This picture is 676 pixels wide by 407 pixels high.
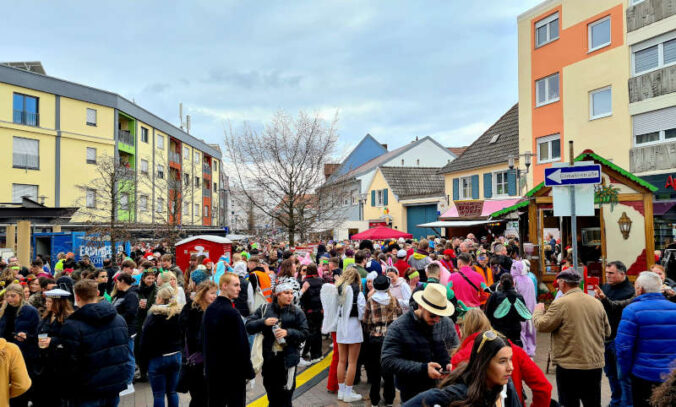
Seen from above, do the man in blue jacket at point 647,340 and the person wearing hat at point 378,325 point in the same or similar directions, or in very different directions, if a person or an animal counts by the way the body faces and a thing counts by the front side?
same or similar directions

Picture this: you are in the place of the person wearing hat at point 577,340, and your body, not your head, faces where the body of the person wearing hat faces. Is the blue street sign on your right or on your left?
on your right

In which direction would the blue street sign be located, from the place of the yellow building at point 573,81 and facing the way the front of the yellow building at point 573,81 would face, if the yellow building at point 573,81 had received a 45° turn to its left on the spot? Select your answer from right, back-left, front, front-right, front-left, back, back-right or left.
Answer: front

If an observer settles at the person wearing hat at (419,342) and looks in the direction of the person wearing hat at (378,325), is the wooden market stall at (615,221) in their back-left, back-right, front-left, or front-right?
front-right

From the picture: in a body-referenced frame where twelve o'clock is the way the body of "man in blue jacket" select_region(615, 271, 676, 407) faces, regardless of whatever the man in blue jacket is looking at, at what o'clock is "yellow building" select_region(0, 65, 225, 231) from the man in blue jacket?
The yellow building is roughly at 11 o'clock from the man in blue jacket.

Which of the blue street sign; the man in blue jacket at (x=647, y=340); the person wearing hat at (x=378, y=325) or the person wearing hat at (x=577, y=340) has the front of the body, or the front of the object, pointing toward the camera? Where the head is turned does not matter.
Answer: the blue street sign

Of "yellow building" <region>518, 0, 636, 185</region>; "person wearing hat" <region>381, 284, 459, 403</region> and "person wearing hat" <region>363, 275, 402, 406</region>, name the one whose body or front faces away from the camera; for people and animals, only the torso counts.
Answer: "person wearing hat" <region>363, 275, 402, 406</region>

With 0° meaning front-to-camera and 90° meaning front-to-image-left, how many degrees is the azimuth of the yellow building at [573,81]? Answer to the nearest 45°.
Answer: approximately 45°

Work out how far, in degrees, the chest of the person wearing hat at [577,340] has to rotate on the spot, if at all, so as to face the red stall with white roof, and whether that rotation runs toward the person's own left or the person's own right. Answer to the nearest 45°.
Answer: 0° — they already face it

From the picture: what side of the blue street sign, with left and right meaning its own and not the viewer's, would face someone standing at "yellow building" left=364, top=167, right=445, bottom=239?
back

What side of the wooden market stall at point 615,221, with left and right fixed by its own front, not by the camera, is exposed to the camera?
front

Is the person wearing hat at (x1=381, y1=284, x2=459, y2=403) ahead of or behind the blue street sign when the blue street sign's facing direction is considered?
ahead

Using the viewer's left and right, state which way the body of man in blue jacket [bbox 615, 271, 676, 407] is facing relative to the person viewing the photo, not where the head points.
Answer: facing away from the viewer and to the left of the viewer

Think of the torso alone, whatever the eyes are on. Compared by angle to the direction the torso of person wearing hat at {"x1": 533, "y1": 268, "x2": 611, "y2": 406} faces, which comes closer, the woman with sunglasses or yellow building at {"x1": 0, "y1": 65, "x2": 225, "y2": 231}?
the yellow building

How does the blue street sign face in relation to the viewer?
toward the camera

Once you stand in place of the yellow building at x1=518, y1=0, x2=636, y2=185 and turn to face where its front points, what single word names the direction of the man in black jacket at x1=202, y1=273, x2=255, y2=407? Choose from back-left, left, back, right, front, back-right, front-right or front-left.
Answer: front-left

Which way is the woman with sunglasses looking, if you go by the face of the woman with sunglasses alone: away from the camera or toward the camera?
toward the camera
